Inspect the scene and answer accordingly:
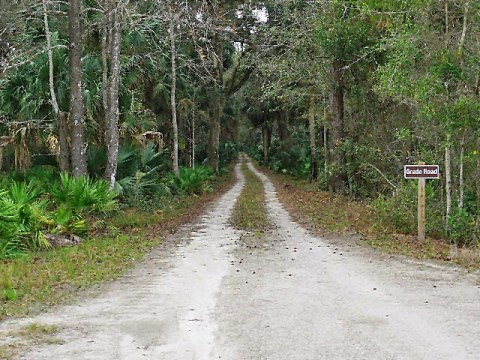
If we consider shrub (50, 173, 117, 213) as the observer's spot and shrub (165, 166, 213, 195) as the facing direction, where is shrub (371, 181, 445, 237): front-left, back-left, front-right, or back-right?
front-right

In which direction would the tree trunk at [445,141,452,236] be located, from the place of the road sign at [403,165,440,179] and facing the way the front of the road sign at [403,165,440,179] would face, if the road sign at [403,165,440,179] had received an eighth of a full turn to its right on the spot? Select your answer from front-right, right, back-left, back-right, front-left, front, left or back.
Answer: back

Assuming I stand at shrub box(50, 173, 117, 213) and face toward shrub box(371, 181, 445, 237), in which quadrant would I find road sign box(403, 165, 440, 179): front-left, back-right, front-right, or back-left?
front-right

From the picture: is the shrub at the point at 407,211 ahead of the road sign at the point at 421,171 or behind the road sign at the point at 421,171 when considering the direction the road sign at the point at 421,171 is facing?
behind

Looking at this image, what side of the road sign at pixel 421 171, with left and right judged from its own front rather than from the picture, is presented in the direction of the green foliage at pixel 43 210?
right

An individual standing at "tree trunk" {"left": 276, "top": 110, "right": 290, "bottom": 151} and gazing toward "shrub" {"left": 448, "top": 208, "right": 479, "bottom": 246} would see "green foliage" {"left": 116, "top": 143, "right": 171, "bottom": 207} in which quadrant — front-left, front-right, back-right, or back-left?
front-right

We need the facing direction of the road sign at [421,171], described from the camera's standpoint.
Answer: facing the viewer

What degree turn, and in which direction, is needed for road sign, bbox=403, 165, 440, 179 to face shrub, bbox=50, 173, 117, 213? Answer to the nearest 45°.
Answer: approximately 90° to its right

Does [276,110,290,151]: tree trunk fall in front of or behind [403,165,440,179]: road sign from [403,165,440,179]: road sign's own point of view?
behind

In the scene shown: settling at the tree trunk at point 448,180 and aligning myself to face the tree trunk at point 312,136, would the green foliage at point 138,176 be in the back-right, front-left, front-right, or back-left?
front-left

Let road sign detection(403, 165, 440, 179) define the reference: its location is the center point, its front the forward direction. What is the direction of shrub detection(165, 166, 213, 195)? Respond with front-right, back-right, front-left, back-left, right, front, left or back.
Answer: back-right
